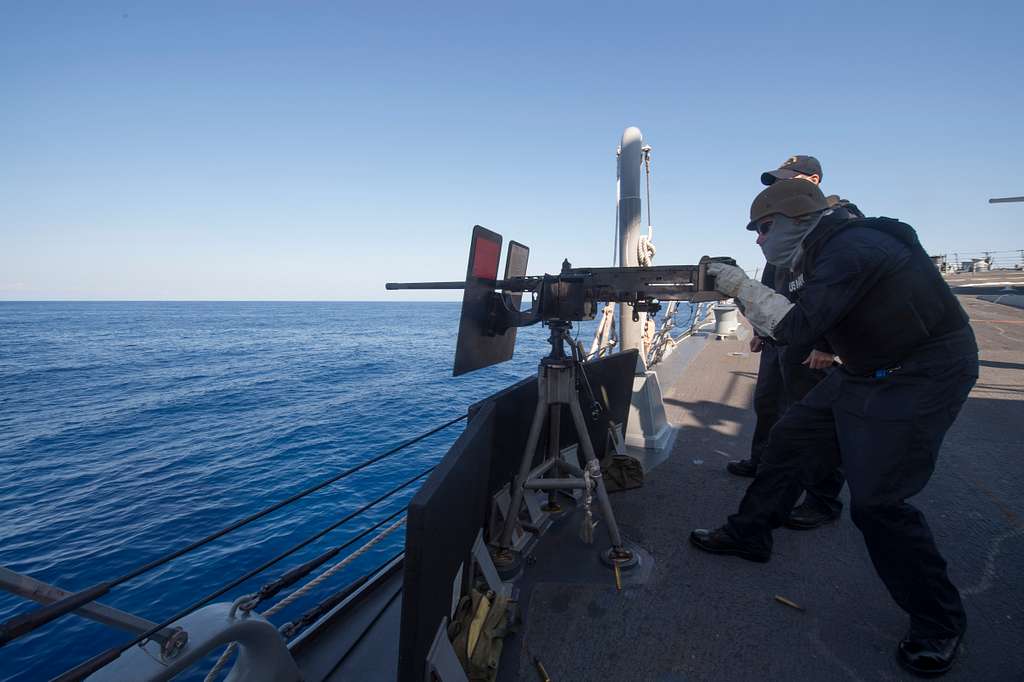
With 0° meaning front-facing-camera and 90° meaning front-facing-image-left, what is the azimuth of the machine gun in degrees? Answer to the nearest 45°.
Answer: approximately 90°
